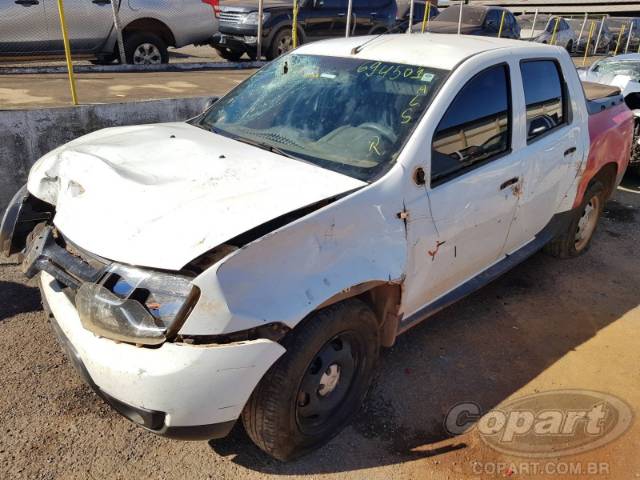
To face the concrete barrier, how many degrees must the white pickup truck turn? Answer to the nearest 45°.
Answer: approximately 90° to its right

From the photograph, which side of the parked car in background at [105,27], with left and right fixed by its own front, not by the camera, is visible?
left

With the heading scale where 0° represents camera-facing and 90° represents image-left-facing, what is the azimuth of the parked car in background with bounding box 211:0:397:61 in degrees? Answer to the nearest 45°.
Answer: approximately 45°

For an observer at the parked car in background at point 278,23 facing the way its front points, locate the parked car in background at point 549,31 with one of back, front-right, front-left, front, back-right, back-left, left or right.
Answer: back

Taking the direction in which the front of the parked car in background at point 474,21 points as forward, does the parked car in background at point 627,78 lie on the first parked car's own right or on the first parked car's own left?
on the first parked car's own left

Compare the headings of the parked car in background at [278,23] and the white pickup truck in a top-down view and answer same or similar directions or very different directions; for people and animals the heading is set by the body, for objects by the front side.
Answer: same or similar directions

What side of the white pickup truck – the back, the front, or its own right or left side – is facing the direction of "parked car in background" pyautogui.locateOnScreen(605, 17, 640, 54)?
back

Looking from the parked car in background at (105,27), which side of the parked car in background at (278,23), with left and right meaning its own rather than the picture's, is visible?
front

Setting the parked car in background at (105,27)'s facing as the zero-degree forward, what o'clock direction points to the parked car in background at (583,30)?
the parked car in background at (583,30) is roughly at 5 o'clock from the parked car in background at (105,27).

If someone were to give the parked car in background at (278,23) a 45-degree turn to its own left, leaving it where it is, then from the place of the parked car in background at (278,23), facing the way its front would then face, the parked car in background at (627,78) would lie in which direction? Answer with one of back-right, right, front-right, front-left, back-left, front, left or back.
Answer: front-left

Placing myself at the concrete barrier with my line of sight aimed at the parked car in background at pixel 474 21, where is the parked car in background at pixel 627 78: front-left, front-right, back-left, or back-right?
front-right

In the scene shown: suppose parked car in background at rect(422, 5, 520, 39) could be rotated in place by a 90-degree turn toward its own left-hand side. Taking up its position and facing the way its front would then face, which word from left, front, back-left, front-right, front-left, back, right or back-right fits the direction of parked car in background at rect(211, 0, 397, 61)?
right

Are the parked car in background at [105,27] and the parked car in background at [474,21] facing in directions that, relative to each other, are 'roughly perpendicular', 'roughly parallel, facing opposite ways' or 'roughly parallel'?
roughly parallel

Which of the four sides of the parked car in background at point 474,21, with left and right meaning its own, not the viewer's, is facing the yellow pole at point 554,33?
back

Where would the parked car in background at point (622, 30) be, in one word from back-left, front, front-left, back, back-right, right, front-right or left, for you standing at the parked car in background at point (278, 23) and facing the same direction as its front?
back

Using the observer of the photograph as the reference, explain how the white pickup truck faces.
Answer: facing the viewer and to the left of the viewer

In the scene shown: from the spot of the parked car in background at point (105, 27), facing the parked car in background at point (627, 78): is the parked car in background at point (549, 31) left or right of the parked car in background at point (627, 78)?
left
